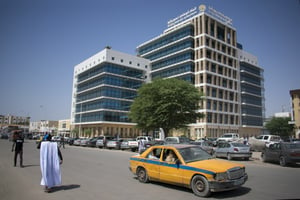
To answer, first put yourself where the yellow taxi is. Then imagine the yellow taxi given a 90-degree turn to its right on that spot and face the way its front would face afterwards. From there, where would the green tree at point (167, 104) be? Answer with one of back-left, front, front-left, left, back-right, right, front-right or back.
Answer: back-right

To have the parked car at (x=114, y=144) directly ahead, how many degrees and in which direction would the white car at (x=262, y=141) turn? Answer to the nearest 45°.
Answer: approximately 45° to its right

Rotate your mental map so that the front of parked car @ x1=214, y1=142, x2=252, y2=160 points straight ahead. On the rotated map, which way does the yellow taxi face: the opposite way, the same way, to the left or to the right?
the opposite way

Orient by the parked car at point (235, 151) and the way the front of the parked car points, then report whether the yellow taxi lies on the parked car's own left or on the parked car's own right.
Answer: on the parked car's own left

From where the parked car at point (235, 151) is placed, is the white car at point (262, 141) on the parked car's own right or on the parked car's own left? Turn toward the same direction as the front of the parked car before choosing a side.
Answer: on the parked car's own right

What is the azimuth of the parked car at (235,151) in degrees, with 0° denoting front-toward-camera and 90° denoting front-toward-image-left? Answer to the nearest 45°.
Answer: approximately 135°

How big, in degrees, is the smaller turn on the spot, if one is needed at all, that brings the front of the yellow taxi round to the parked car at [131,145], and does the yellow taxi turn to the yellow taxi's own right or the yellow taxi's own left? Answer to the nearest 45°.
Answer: approximately 135° to the yellow taxi's own left

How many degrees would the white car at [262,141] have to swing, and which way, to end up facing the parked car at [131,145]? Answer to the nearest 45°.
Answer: approximately 45° to its right

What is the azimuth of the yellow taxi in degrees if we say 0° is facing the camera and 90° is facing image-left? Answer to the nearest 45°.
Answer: approximately 315°

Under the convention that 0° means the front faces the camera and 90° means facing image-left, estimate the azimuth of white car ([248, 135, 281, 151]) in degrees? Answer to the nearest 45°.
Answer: approximately 45°

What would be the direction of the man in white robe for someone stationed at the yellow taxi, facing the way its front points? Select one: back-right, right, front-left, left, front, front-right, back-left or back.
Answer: back-right
